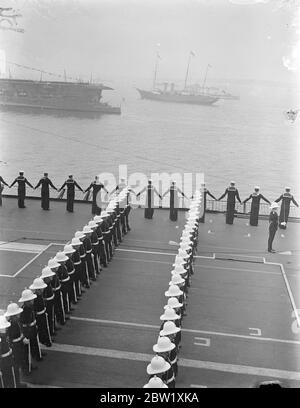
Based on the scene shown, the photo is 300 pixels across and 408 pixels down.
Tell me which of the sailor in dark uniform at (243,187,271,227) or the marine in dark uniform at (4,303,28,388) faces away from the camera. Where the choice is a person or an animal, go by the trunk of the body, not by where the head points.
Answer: the sailor in dark uniform at (243,187,271,227)

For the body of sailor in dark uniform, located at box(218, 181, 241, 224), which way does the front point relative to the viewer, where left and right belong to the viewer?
facing away from the viewer

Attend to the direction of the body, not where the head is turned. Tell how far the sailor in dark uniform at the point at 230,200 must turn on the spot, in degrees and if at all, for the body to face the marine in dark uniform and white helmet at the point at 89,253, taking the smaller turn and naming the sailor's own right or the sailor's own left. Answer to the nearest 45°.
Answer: approximately 135° to the sailor's own left

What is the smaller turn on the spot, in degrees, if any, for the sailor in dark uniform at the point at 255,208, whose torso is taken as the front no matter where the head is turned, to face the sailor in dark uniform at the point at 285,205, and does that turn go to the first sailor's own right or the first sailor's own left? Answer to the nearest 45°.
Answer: approximately 90° to the first sailor's own right

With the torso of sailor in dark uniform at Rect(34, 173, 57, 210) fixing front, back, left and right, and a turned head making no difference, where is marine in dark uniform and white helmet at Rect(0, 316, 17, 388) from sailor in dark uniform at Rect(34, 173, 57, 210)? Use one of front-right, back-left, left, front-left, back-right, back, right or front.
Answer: back

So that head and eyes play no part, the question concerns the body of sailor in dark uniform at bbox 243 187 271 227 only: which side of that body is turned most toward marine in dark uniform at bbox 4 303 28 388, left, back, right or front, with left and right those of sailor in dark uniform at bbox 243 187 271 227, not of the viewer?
back

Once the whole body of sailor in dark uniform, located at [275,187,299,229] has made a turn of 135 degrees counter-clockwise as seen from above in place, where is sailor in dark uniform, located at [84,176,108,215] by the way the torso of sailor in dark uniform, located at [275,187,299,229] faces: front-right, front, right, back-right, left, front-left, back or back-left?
front-right

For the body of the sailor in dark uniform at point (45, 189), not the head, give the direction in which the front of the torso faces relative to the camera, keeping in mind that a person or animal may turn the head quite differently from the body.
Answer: away from the camera

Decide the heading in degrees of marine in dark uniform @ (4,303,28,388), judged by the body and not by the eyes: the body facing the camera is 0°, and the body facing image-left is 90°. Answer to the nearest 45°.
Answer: approximately 315°

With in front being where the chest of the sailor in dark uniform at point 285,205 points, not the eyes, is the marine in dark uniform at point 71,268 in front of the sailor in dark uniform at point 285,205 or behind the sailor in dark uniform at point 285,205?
behind

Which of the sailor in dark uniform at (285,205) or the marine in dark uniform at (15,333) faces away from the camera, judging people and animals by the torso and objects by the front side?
the sailor in dark uniform at (285,205)

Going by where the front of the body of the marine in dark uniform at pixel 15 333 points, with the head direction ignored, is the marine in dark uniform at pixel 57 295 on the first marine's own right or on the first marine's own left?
on the first marine's own left

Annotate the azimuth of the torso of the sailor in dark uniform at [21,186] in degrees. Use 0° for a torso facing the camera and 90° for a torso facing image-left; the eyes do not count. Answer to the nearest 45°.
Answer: approximately 180°

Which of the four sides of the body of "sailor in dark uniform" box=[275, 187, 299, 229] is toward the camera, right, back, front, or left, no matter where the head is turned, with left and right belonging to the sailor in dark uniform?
back

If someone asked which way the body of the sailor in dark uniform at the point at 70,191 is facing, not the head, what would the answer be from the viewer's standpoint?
away from the camera

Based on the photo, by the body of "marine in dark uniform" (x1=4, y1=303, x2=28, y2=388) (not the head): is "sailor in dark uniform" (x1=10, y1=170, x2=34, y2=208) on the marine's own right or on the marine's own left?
on the marine's own left

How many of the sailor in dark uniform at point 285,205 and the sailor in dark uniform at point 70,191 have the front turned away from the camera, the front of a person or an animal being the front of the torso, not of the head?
2
